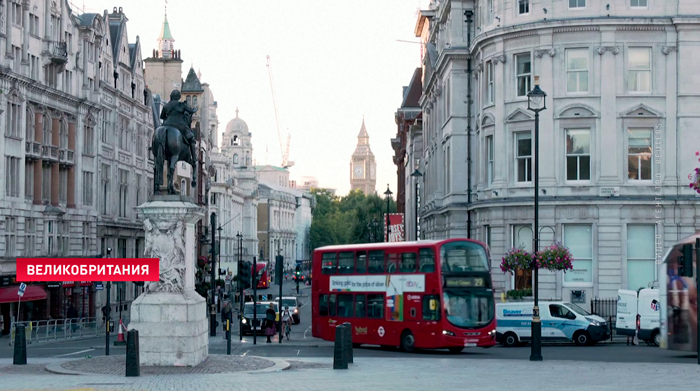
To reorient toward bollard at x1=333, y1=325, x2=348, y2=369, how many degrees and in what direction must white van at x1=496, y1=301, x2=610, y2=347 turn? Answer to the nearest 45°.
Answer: approximately 90° to its right

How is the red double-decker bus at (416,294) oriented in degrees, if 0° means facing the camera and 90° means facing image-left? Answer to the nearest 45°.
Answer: approximately 315°

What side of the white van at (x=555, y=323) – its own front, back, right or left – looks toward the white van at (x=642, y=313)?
front

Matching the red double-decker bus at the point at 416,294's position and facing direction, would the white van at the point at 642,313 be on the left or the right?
on its left

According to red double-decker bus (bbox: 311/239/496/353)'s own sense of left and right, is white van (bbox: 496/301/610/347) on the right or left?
on its left

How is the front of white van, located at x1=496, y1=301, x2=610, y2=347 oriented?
to the viewer's right

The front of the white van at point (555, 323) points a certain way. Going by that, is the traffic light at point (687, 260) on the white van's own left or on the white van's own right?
on the white van's own right

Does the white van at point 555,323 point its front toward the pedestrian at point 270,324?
no

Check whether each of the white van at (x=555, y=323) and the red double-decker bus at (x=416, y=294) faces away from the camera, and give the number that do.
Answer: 0

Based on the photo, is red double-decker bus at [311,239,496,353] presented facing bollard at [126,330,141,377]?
no

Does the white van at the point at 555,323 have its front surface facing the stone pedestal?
no

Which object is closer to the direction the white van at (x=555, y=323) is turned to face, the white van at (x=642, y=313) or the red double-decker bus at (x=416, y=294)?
the white van

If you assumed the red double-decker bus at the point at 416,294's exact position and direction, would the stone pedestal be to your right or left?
on your right
